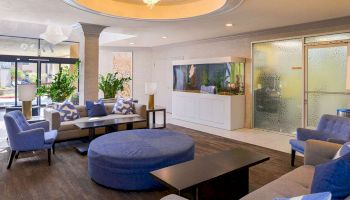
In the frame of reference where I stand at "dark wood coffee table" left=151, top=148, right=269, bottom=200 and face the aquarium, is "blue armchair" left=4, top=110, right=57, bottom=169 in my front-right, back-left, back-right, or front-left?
front-left

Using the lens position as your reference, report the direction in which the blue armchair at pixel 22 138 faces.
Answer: facing to the right of the viewer

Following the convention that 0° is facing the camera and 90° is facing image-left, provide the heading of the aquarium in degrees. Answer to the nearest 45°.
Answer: approximately 45°

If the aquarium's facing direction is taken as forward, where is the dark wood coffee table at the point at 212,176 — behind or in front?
in front

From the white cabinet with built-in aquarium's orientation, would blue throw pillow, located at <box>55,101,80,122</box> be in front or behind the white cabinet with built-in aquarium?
in front

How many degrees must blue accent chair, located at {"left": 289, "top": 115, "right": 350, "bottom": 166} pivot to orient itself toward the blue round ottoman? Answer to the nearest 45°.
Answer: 0° — it already faces it

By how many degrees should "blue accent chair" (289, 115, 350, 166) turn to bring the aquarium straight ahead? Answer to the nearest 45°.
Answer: approximately 90° to its right

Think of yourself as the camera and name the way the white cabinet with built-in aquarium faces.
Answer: facing the viewer and to the left of the viewer

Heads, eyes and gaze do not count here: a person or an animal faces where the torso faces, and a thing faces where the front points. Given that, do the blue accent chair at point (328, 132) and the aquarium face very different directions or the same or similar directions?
same or similar directions

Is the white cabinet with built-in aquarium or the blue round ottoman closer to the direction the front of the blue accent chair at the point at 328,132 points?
the blue round ottoman

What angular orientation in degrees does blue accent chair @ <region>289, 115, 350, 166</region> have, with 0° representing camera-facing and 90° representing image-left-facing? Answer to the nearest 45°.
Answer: approximately 45°
